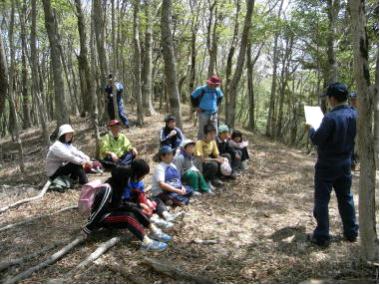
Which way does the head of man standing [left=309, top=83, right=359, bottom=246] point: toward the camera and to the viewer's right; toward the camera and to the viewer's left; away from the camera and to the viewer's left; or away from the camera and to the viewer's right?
away from the camera and to the viewer's left

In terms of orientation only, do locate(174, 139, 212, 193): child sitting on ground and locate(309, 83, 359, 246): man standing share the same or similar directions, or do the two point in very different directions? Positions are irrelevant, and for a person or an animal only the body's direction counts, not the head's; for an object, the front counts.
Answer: very different directions

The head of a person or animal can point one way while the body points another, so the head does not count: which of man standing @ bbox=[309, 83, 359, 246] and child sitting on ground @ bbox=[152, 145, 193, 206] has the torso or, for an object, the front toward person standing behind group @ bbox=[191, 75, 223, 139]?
the man standing

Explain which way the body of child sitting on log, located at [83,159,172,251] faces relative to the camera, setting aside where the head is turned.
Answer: to the viewer's right

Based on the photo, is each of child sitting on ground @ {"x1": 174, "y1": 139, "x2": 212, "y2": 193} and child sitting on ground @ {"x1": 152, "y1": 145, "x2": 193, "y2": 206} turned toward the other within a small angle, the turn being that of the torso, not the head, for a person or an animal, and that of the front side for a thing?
no

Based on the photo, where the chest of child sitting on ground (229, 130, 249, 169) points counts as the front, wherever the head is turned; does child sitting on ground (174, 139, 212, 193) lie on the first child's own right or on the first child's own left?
on the first child's own right

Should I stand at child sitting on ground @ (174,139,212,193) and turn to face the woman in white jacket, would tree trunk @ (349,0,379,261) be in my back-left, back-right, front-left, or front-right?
back-left

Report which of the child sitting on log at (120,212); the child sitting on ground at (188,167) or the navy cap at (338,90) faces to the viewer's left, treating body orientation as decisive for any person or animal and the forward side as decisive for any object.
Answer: the navy cap

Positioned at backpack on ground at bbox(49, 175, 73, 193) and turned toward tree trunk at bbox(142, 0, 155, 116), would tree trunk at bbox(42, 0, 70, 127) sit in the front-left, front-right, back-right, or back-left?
front-left

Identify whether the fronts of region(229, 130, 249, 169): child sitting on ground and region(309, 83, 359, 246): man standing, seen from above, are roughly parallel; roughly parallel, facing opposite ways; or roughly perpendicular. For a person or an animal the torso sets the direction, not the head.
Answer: roughly parallel, facing opposite ways

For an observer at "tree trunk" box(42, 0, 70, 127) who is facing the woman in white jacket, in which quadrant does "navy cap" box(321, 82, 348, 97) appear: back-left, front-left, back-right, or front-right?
front-left

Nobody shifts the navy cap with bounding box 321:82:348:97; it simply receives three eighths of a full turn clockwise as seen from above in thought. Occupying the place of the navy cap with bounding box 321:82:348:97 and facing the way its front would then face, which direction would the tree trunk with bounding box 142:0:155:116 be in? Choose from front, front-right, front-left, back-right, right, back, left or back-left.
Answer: left

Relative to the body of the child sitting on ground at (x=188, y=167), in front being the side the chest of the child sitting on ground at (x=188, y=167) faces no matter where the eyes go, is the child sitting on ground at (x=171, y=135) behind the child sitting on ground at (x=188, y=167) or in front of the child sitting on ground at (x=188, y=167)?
behind

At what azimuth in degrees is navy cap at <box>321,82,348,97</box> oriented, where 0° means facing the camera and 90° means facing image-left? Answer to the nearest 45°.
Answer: approximately 90°

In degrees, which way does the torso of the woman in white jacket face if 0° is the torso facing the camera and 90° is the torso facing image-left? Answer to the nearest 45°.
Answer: approximately 315°

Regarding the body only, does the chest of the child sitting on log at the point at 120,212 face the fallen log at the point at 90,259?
no

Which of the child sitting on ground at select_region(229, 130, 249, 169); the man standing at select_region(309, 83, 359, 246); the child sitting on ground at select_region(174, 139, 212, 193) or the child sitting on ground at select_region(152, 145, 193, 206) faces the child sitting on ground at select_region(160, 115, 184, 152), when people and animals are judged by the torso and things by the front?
the man standing

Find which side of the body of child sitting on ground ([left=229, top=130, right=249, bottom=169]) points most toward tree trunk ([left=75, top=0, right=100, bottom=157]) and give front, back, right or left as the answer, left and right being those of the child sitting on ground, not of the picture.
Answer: right

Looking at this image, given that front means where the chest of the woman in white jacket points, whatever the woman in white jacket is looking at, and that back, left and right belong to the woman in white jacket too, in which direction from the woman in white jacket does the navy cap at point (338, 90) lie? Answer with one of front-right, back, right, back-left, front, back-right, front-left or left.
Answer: front
